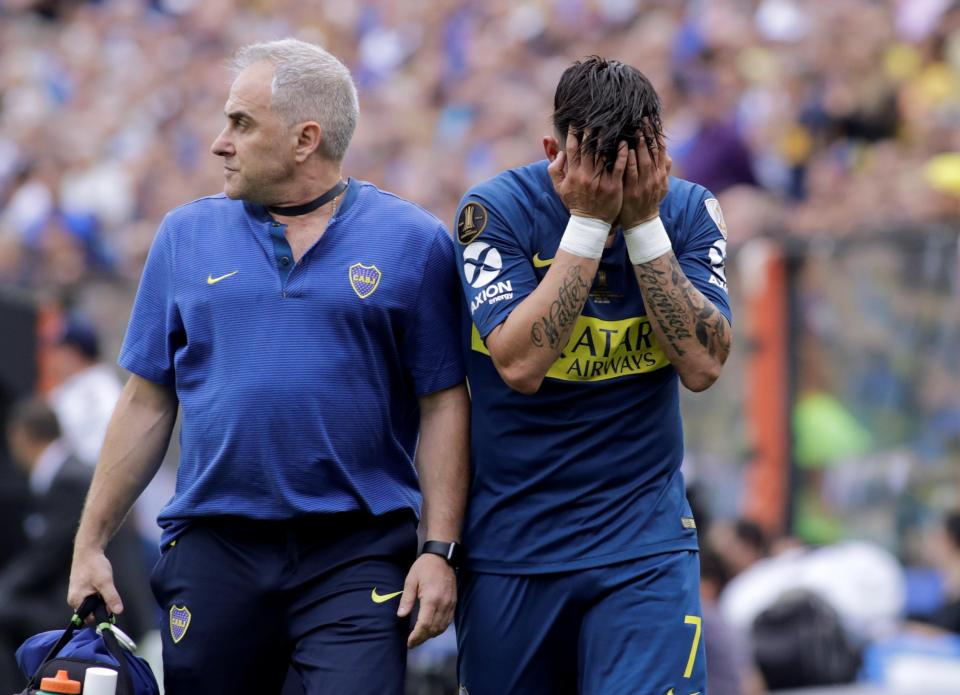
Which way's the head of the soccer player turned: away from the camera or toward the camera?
toward the camera

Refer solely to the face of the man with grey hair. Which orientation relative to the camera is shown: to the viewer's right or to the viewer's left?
to the viewer's left

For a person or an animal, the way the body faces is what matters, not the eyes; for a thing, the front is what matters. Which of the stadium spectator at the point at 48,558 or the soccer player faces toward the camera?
the soccer player

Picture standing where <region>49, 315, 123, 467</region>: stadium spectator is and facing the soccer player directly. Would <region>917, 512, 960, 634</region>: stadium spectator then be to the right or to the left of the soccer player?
left

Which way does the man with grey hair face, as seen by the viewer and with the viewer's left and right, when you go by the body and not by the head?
facing the viewer

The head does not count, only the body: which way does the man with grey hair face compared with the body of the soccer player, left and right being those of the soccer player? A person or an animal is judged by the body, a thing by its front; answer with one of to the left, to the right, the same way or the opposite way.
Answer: the same way

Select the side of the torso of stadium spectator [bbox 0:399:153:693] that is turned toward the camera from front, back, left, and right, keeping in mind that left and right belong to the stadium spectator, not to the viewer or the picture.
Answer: left

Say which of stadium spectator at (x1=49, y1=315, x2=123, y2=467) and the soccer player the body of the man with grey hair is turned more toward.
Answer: the soccer player

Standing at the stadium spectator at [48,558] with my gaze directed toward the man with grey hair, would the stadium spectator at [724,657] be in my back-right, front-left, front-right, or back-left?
front-left

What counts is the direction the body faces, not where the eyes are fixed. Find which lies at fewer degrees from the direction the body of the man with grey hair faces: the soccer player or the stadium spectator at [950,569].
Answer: the soccer player

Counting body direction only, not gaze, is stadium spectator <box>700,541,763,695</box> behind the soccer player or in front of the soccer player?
behind
